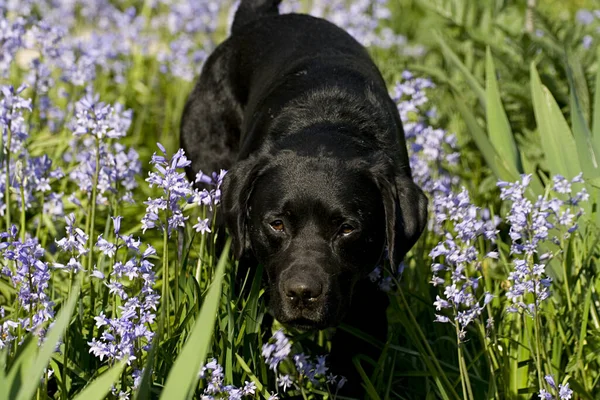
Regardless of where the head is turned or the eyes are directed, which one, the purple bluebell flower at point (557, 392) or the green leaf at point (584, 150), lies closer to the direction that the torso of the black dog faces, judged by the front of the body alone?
the purple bluebell flower

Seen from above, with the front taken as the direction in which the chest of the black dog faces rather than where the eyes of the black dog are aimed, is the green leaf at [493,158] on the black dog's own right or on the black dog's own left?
on the black dog's own left

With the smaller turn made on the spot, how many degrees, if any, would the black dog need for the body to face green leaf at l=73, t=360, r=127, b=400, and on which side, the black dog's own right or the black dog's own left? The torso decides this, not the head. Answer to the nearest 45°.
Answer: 0° — it already faces it

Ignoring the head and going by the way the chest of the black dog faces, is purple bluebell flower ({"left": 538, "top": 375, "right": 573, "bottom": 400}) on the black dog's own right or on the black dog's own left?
on the black dog's own left

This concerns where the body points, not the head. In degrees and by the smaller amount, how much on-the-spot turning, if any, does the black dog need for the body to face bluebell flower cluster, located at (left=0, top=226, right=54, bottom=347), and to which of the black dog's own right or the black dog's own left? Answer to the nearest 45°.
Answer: approximately 45° to the black dog's own right

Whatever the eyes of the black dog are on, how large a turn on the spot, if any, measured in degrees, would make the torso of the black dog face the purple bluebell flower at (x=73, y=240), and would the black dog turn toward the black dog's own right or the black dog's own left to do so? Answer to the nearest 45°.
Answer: approximately 45° to the black dog's own right

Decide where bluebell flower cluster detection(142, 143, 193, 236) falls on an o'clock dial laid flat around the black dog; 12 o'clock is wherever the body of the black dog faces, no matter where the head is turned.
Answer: The bluebell flower cluster is roughly at 1 o'clock from the black dog.

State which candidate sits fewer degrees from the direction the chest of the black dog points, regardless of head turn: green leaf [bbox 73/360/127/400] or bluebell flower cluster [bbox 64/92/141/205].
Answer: the green leaf

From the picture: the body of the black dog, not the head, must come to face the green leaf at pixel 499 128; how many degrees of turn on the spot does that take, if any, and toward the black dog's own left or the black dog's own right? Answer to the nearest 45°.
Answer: approximately 135° to the black dog's own left

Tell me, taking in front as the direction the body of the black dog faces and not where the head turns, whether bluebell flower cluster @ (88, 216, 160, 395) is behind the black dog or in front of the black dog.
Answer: in front

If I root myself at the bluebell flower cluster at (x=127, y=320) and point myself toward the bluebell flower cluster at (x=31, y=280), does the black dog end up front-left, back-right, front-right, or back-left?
back-right

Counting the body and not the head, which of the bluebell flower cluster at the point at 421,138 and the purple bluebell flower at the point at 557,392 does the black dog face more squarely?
the purple bluebell flower

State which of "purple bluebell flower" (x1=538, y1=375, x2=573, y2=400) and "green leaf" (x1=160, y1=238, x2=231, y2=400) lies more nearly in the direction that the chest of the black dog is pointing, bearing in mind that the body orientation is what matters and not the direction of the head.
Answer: the green leaf

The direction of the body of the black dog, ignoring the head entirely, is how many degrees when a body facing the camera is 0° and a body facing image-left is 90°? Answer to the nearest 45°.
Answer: approximately 0°
